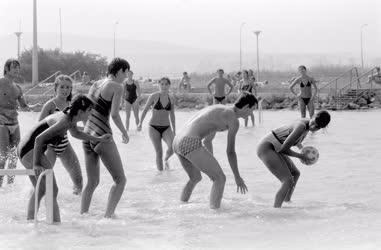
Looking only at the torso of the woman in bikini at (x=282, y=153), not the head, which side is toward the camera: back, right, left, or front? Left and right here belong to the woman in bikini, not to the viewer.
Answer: right

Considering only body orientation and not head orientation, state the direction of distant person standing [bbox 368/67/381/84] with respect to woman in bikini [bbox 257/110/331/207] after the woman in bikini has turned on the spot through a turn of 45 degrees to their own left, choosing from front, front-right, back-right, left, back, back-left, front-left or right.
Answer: front-left

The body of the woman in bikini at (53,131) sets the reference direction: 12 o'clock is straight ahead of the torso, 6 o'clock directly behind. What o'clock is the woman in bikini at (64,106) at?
the woman in bikini at (64,106) is roughly at 9 o'clock from the woman in bikini at (53,131).

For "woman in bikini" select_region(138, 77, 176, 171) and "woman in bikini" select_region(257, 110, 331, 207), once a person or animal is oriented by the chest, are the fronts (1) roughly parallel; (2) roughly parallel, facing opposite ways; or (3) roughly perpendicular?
roughly perpendicular

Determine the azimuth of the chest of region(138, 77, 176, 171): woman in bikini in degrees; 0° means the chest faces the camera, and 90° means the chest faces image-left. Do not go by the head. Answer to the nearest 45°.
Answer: approximately 0°

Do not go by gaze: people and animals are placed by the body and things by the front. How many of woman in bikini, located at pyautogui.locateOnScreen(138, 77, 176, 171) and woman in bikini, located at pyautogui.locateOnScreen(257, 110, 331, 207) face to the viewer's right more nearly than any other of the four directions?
1

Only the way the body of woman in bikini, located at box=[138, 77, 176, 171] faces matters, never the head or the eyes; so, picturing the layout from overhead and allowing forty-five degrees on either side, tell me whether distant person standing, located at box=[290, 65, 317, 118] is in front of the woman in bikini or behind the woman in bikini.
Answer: behind

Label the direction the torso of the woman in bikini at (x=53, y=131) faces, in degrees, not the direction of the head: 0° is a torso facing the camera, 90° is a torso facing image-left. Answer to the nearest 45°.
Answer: approximately 270°

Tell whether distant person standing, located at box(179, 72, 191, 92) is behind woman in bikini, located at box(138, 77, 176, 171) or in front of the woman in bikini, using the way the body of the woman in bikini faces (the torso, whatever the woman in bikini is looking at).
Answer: behind
